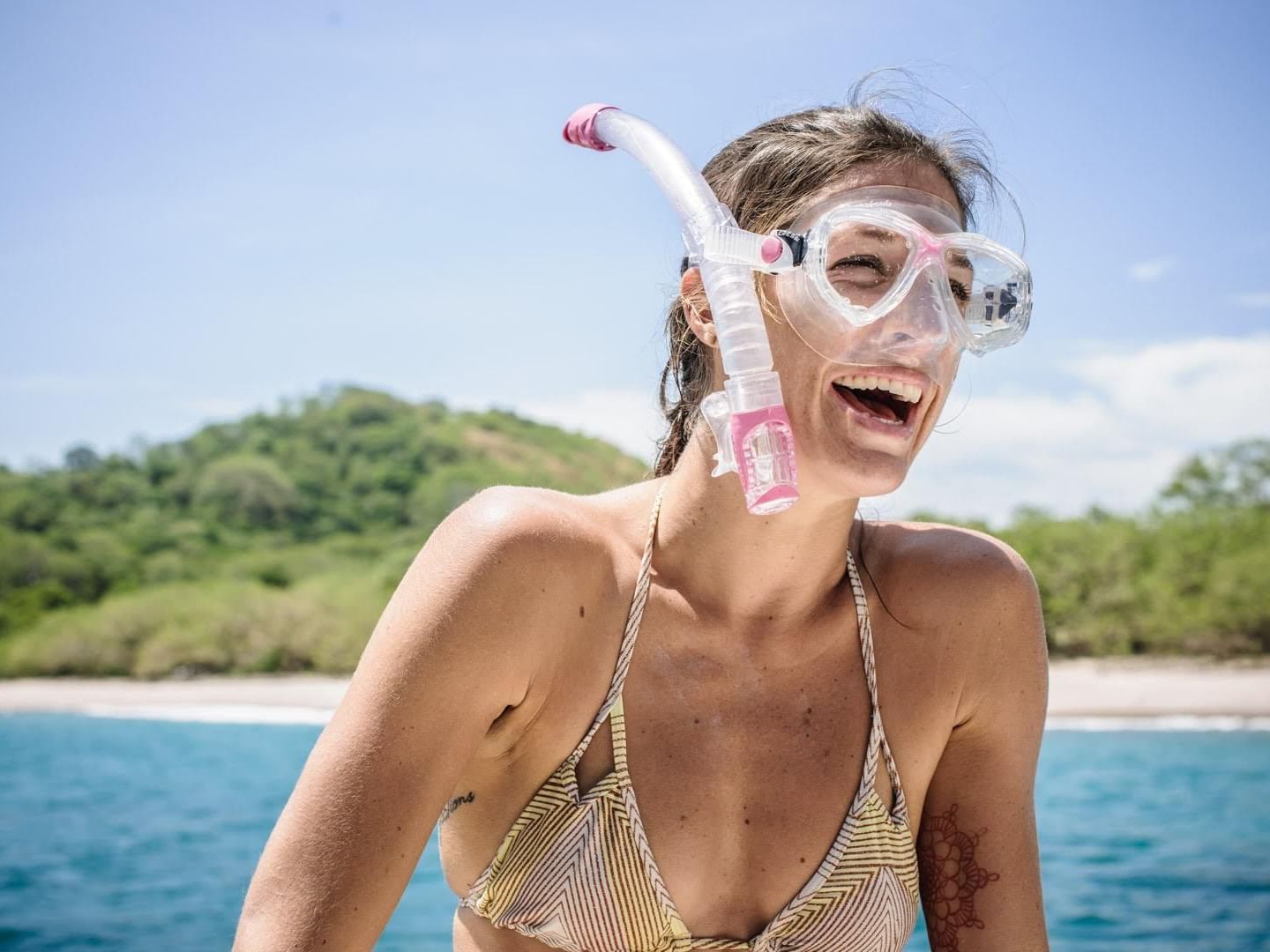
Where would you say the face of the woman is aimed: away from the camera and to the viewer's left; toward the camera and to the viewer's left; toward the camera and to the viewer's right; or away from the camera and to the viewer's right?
toward the camera and to the viewer's right

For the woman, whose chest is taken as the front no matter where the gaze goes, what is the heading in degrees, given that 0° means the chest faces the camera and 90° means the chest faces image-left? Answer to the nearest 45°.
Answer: approximately 315°
